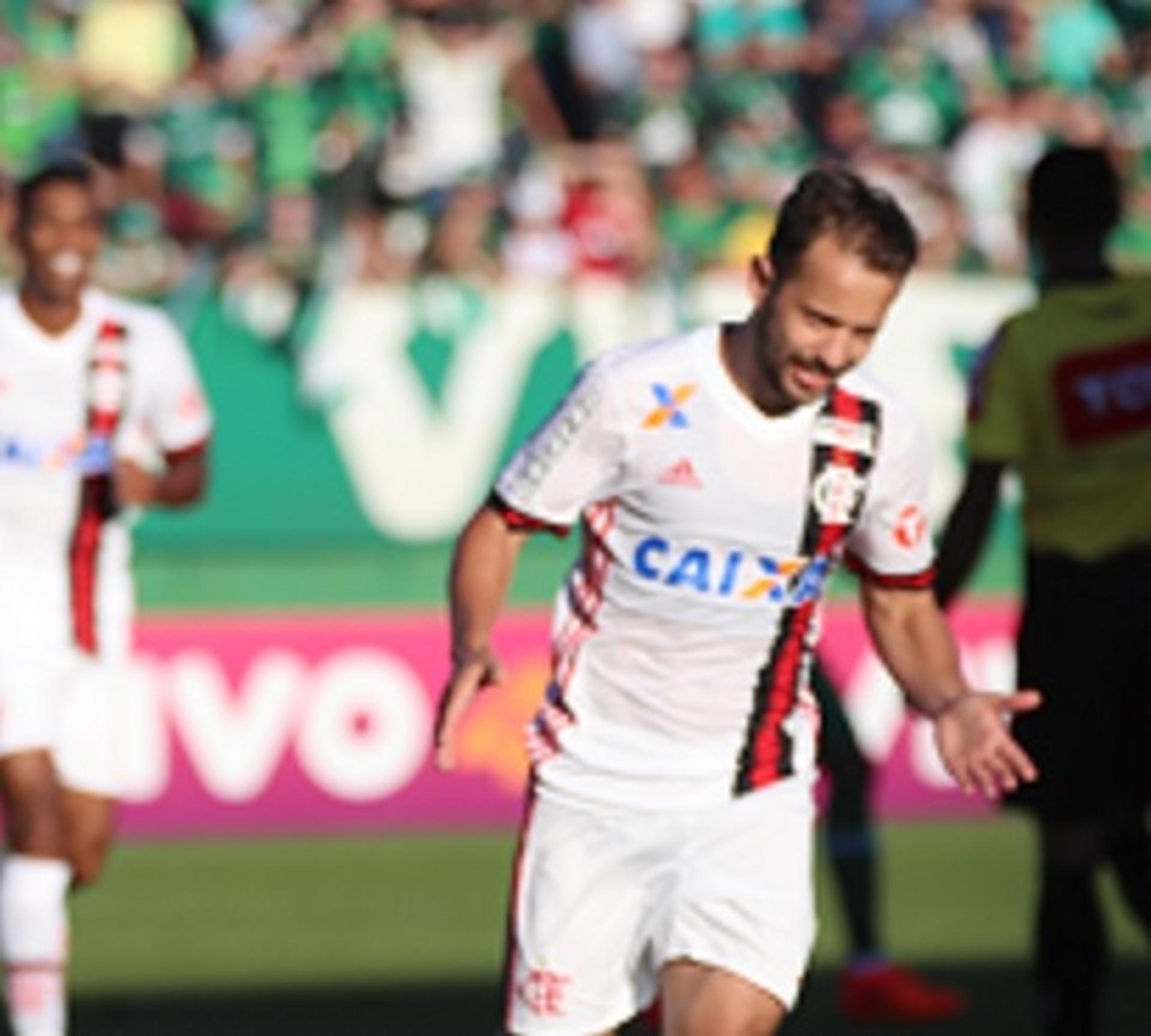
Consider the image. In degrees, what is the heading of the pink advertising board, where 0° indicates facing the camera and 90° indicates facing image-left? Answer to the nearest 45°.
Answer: approximately 0°

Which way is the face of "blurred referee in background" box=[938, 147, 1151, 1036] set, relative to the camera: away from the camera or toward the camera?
away from the camera

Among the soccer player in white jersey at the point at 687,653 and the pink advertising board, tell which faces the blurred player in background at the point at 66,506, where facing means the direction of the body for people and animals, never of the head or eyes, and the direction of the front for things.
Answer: the pink advertising board

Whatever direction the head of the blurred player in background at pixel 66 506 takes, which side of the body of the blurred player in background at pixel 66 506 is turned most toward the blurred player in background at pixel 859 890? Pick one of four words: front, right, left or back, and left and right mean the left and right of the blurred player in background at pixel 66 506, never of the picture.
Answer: left

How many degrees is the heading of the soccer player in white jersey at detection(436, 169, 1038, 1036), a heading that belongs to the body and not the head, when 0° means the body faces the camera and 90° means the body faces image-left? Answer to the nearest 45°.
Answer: approximately 315°
